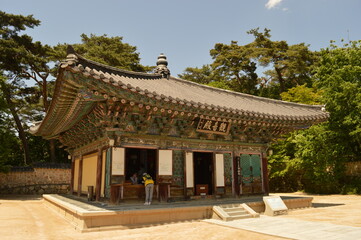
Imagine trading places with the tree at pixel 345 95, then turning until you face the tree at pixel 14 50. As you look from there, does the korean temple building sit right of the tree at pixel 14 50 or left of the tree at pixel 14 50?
left

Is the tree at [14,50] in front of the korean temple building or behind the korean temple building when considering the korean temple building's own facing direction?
behind

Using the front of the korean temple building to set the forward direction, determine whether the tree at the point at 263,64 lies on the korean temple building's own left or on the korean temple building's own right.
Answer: on the korean temple building's own left

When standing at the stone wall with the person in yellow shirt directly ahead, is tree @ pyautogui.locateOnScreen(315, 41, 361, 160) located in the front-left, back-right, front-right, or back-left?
front-left

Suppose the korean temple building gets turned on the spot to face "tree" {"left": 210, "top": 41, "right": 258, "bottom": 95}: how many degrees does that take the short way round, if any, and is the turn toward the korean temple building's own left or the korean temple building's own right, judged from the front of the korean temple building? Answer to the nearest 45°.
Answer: approximately 135° to the korean temple building's own left

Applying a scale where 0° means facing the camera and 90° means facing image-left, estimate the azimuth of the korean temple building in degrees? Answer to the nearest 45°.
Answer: approximately 315°

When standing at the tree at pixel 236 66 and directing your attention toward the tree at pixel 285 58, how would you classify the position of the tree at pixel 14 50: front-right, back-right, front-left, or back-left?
back-right

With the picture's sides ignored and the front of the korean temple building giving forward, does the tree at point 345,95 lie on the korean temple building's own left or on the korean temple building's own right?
on the korean temple building's own left
